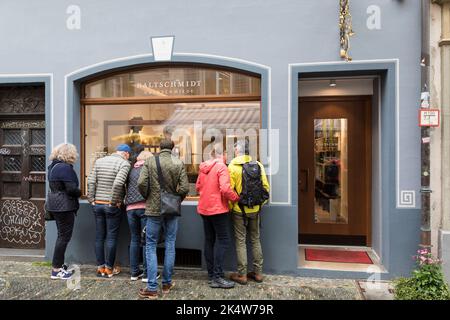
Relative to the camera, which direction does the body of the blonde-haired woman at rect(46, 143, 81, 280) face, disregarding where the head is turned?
to the viewer's right

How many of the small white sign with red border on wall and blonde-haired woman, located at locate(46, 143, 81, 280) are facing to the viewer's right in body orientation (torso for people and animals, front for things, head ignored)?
1

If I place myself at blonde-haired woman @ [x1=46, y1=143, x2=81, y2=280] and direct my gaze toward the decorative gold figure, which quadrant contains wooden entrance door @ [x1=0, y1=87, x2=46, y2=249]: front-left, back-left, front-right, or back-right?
back-left

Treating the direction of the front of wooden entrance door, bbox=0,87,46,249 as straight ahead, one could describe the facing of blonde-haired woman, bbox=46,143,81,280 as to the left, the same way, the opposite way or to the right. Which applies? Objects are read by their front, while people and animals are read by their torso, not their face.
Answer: to the left

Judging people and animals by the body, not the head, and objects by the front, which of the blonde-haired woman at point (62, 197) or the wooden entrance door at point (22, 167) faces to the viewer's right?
the blonde-haired woman

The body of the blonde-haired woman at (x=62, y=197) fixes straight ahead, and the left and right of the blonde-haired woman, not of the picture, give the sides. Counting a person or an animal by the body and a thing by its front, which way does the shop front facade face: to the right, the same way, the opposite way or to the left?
to the right

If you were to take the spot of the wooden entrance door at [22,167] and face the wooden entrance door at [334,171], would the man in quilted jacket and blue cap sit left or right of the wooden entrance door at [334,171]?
right

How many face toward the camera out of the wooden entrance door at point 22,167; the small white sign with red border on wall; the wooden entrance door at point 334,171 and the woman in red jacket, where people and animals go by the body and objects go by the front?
3
